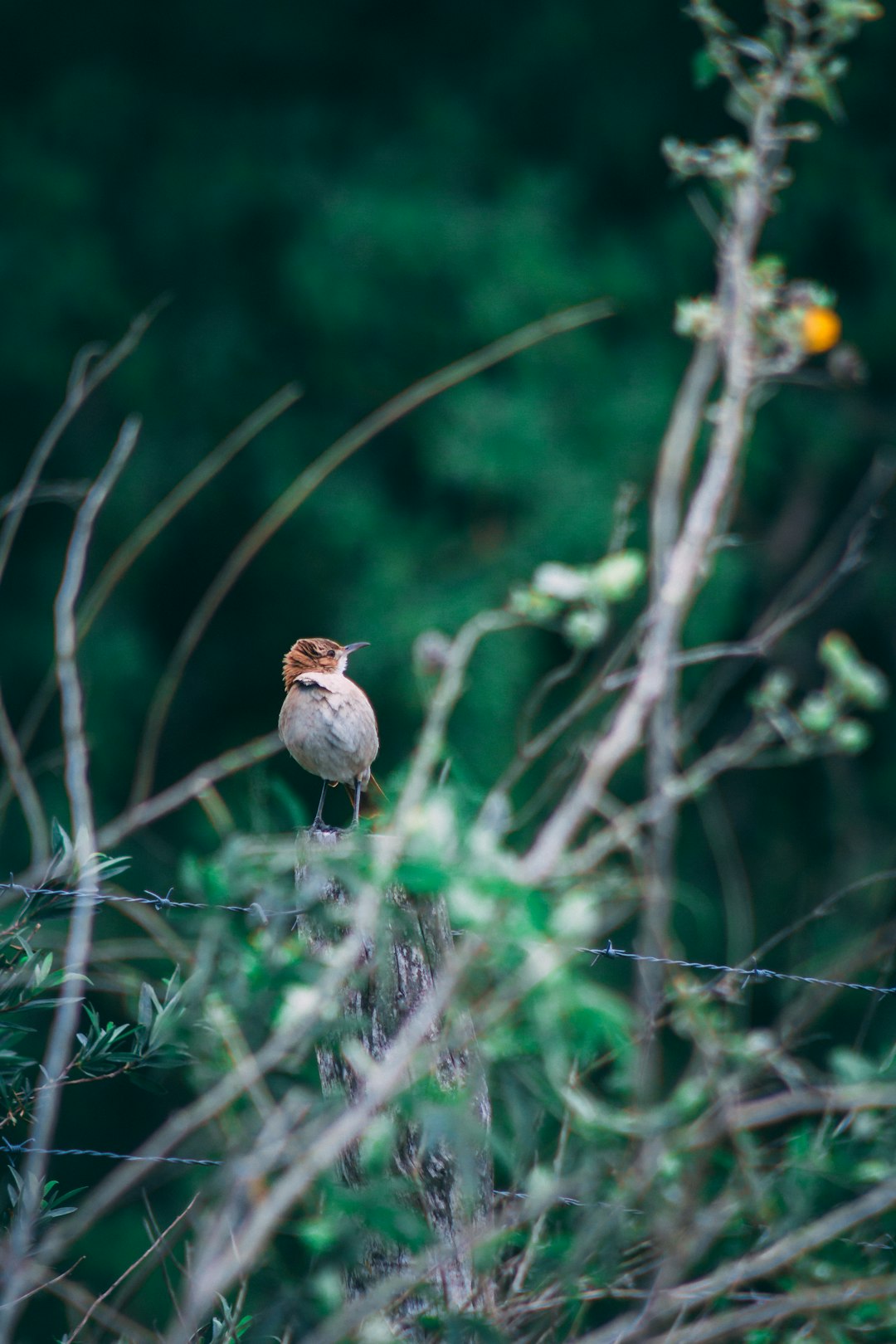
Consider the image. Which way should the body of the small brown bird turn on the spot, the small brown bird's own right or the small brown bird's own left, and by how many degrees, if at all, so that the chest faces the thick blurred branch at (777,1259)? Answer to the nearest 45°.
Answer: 0° — it already faces it

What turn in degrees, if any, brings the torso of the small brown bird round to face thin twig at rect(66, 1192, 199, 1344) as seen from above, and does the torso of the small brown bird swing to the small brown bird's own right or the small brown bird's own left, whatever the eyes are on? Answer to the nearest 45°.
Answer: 0° — it already faces it

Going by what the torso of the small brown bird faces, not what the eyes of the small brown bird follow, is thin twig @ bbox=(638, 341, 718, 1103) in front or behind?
in front

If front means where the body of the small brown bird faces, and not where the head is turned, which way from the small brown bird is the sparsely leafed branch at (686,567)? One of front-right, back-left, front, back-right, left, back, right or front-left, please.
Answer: front

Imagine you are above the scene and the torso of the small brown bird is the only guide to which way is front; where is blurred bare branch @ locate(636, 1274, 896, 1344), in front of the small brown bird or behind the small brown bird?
in front

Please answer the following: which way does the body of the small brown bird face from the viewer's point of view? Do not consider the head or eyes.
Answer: toward the camera

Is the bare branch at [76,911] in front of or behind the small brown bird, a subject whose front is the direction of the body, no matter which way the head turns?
in front

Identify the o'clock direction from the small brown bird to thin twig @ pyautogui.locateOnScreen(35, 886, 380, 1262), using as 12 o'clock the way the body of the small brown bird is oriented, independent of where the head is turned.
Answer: The thin twig is roughly at 12 o'clock from the small brown bird.

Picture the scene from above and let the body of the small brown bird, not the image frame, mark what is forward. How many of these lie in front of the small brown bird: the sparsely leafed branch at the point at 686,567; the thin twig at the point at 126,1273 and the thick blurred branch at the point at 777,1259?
3
